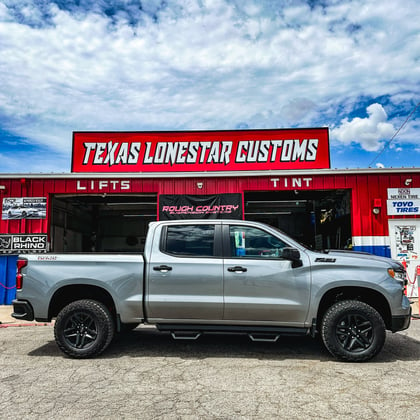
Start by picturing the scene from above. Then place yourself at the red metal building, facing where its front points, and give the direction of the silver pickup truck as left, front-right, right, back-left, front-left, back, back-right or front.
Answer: front

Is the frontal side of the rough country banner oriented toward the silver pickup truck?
yes

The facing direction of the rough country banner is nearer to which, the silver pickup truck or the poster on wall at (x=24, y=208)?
the silver pickup truck

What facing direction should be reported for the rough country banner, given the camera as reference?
facing the viewer

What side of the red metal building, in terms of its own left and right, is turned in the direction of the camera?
front

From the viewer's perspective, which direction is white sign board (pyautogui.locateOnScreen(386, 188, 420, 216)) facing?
toward the camera

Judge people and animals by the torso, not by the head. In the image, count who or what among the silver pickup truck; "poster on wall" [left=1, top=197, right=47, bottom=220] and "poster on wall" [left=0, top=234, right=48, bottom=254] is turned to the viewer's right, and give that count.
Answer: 1

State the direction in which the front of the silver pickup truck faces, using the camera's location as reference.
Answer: facing to the right of the viewer

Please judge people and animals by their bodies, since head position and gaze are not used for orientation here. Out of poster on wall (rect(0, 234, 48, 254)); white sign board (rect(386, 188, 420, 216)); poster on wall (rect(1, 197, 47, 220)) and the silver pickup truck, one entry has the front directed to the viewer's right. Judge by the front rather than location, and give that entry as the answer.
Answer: the silver pickup truck

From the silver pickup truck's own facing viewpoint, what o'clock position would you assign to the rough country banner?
The rough country banner is roughly at 9 o'clock from the silver pickup truck.

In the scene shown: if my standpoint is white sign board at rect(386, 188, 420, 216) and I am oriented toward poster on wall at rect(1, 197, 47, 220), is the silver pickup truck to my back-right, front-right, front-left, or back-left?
front-left

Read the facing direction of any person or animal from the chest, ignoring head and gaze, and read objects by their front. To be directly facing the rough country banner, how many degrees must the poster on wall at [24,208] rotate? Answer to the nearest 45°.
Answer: approximately 45° to its left

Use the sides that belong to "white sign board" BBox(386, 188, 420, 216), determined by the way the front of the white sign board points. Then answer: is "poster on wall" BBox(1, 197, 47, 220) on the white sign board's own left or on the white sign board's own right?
on the white sign board's own right

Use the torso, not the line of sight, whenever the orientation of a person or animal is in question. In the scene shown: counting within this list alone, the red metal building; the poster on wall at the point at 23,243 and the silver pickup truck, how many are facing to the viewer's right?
1
